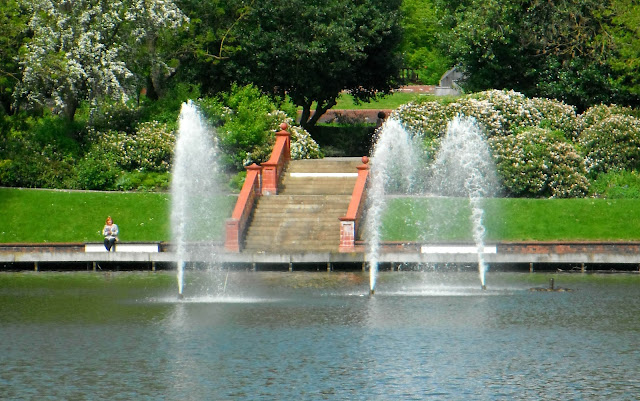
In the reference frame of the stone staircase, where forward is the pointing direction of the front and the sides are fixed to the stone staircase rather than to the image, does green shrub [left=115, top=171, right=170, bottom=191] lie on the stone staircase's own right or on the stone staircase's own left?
on the stone staircase's own right

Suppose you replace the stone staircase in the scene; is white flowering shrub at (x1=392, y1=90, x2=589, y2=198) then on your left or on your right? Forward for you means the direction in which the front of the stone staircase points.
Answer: on your left

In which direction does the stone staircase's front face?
toward the camera

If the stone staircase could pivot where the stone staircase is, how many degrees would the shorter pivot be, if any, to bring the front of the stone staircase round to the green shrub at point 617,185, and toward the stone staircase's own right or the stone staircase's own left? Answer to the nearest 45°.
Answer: approximately 90° to the stone staircase's own left

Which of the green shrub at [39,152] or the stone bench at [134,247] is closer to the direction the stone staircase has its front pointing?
the stone bench

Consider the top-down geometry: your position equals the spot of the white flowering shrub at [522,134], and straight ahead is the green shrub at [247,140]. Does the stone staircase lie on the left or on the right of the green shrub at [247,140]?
left

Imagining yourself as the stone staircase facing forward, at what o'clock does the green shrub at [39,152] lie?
The green shrub is roughly at 4 o'clock from the stone staircase.

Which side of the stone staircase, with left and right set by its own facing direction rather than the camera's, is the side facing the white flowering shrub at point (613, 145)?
left

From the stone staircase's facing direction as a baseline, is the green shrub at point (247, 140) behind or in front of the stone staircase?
behind

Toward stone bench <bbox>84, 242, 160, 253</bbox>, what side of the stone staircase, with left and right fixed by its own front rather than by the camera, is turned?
right

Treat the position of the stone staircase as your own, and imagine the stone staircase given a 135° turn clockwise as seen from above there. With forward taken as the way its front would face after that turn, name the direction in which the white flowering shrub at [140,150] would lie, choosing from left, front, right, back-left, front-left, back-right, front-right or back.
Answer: front
